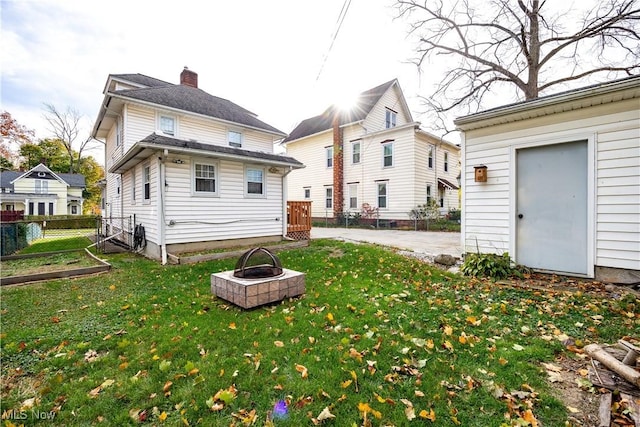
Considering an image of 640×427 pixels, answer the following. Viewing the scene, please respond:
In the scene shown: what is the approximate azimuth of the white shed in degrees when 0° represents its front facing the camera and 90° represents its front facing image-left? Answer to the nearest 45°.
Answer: approximately 45°

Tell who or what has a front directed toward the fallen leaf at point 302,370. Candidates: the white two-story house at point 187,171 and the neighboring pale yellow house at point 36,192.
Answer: the neighboring pale yellow house

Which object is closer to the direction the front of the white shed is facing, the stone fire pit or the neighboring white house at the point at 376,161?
the stone fire pit

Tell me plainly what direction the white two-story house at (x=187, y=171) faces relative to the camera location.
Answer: facing away from the viewer and to the left of the viewer

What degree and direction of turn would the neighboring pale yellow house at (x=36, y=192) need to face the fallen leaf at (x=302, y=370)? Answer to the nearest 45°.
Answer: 0° — it already faces it

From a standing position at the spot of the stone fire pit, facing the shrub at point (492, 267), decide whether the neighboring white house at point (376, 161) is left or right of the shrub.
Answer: left

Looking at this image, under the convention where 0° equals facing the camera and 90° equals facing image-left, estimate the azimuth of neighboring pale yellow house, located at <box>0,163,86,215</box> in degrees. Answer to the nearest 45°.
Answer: approximately 0°

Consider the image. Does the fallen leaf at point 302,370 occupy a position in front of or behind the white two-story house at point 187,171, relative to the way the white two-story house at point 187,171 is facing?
behind

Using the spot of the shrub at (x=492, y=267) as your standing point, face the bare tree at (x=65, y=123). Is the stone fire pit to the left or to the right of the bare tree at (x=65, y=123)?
left

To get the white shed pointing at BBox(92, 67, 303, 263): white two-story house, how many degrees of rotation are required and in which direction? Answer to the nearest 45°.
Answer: approximately 45° to its right
